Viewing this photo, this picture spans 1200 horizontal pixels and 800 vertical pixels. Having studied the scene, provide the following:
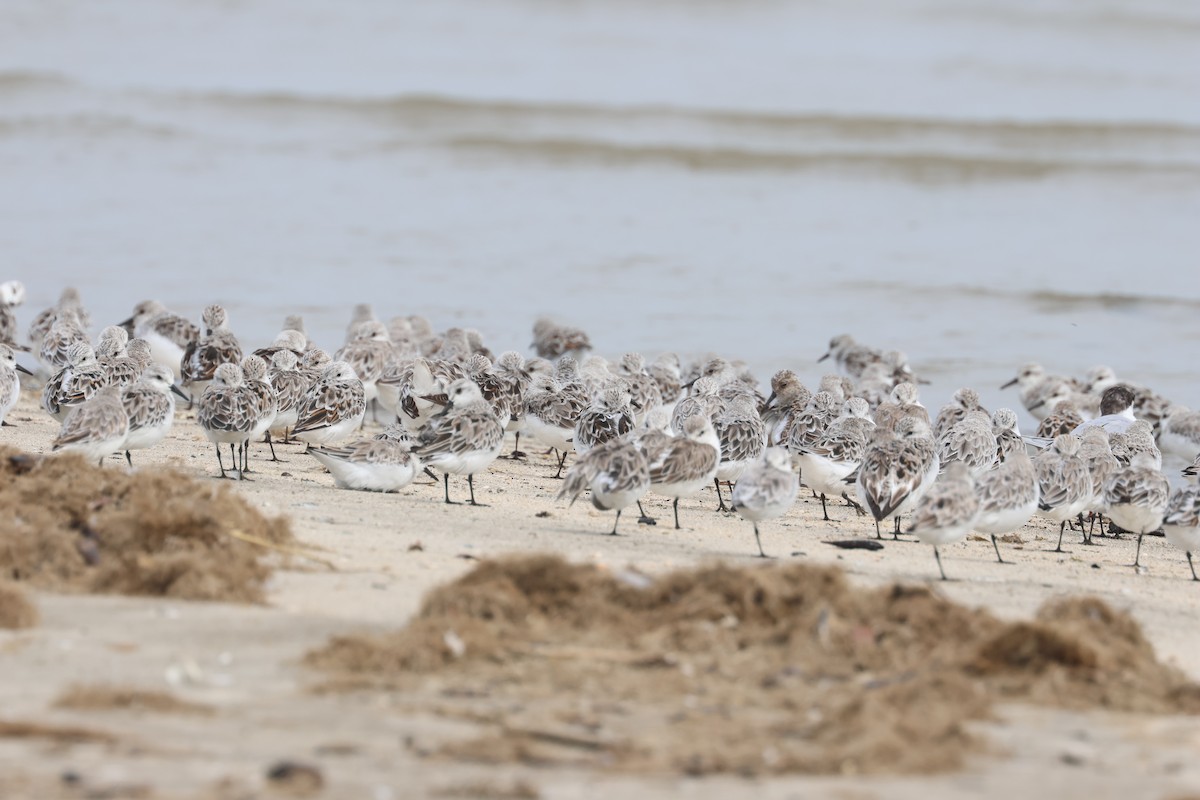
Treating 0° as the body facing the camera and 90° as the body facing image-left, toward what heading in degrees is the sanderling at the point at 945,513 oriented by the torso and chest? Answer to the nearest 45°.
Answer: approximately 225°

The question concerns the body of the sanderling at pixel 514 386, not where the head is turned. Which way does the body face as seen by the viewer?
away from the camera

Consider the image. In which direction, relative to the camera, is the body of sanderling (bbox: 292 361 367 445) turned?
to the viewer's right

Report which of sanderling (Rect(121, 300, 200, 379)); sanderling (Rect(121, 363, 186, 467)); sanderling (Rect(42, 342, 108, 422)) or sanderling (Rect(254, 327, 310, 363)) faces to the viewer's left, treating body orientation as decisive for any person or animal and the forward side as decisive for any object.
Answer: sanderling (Rect(121, 300, 200, 379))

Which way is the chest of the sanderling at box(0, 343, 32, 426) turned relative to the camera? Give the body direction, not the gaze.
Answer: to the viewer's right

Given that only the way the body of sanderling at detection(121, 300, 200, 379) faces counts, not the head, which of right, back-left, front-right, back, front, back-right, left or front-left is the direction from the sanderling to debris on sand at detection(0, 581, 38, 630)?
left

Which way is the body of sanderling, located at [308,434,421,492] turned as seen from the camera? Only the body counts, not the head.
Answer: to the viewer's right

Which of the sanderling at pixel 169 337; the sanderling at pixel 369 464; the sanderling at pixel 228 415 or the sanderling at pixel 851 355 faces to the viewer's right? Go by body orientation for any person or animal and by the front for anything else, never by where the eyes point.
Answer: the sanderling at pixel 369 464

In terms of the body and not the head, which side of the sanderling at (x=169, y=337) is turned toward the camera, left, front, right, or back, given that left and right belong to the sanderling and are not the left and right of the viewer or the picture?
left

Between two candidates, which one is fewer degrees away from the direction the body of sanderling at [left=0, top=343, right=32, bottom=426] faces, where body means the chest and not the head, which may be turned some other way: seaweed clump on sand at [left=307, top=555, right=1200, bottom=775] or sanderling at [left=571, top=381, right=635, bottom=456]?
the sanderling
